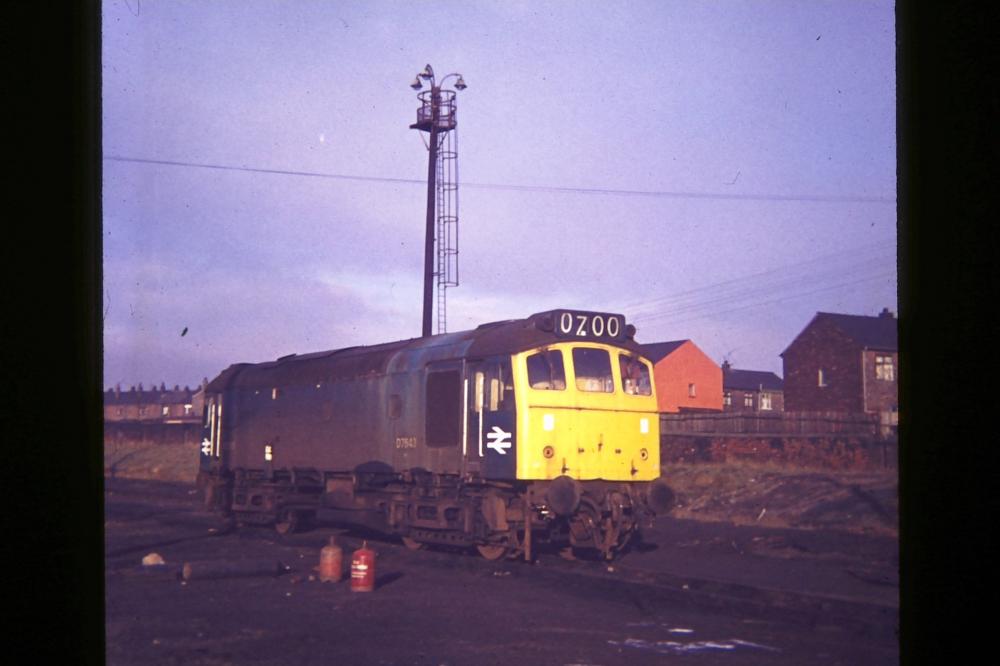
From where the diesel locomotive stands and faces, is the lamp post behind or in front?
behind

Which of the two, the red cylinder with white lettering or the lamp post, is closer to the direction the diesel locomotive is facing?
the red cylinder with white lettering

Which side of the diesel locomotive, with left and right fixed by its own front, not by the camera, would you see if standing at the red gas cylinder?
right

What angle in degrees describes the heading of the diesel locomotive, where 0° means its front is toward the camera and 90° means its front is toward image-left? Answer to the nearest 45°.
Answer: approximately 315°

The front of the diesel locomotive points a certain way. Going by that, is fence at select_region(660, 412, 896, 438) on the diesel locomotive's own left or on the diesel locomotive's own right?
on the diesel locomotive's own left
